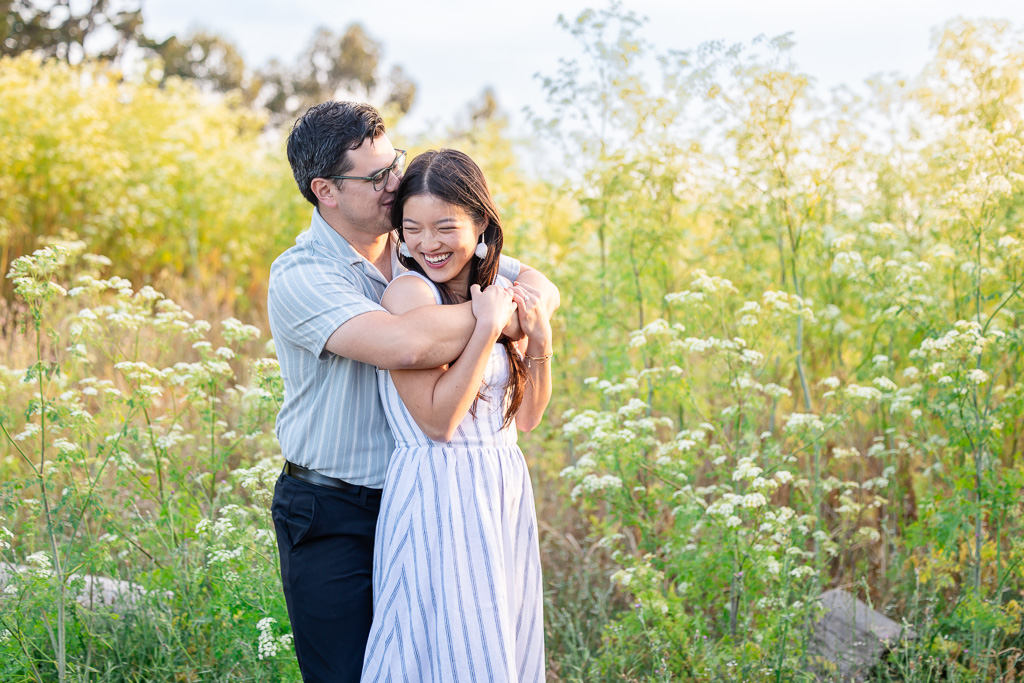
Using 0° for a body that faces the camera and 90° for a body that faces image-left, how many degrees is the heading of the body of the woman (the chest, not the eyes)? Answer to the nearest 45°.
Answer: approximately 315°

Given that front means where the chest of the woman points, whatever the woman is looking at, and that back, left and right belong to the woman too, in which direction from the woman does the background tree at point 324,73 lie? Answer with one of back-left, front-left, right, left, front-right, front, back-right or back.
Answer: back-left
